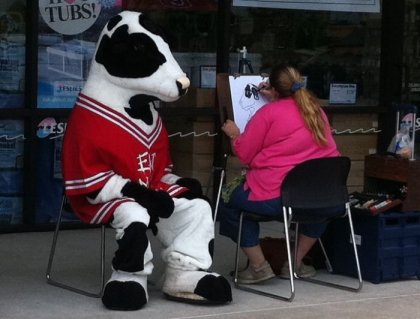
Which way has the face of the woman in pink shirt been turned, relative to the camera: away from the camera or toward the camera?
away from the camera

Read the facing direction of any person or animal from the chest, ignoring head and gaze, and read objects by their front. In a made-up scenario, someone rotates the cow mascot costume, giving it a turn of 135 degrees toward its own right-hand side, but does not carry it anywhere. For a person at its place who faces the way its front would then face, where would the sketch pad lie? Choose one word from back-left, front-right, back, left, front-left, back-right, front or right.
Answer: back-right

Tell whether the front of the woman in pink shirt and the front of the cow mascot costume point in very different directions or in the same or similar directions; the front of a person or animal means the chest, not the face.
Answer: very different directions

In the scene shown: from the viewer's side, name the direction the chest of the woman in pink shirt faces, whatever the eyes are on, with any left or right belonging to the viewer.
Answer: facing away from the viewer and to the left of the viewer

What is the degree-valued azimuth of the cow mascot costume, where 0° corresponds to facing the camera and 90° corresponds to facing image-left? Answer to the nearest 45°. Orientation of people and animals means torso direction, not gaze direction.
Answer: approximately 315°

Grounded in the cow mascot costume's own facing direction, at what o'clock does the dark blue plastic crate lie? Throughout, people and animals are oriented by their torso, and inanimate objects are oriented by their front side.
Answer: The dark blue plastic crate is roughly at 10 o'clock from the cow mascot costume.

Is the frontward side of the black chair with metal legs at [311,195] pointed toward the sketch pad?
yes

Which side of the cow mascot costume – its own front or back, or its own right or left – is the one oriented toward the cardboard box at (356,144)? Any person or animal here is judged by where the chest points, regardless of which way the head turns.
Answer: left

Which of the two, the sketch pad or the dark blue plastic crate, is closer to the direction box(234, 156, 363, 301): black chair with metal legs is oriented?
the sketch pad

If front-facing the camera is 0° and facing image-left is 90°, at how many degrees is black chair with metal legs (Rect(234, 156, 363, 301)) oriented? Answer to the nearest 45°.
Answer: approximately 135°
